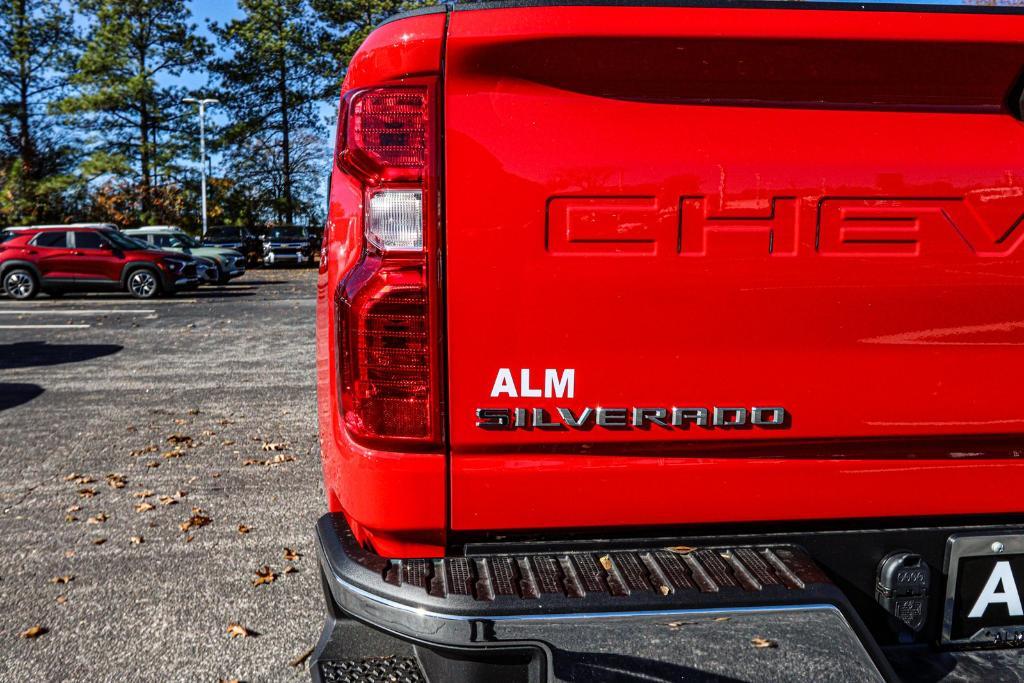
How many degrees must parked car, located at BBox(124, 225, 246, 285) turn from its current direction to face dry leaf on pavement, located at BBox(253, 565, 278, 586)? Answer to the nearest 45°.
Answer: approximately 45° to its right

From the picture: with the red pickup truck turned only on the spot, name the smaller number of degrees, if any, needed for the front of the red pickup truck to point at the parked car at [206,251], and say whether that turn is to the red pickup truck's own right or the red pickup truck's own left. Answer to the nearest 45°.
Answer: approximately 45° to the red pickup truck's own left

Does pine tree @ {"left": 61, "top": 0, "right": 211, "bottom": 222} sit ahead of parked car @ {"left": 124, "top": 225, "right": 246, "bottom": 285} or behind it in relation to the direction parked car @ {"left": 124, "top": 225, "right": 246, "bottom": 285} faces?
behind

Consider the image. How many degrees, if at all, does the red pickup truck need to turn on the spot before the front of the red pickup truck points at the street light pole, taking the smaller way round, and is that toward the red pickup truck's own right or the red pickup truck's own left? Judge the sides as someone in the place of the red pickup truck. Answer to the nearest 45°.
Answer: approximately 45° to the red pickup truck's own left

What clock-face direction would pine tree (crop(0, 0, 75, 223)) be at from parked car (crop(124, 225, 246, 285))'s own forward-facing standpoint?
The pine tree is roughly at 7 o'clock from the parked car.

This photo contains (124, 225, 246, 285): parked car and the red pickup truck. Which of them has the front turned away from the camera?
the red pickup truck

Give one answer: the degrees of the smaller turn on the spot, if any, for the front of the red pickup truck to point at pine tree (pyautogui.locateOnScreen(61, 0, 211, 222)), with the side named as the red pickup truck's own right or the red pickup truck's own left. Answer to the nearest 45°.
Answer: approximately 45° to the red pickup truck's own left

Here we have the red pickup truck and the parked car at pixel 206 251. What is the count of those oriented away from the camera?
1

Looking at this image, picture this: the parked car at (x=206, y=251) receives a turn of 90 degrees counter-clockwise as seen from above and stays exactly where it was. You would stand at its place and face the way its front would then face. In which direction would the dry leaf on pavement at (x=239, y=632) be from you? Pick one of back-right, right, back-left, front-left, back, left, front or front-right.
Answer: back-right

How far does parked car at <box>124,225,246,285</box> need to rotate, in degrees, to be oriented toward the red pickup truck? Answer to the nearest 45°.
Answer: approximately 45° to its right

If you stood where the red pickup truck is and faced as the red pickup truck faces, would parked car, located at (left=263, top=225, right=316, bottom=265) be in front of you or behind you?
in front

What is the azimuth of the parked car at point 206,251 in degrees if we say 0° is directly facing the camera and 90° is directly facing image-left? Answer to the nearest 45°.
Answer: approximately 315°

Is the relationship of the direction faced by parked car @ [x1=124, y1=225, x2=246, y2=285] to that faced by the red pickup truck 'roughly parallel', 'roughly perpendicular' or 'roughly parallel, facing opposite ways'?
roughly perpendicular

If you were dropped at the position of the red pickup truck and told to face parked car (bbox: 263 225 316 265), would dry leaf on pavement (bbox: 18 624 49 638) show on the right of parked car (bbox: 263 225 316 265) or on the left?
left

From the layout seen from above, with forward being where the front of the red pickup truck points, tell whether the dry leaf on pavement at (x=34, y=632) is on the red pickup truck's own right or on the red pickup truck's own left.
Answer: on the red pickup truck's own left

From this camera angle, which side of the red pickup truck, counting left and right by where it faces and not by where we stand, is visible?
back
